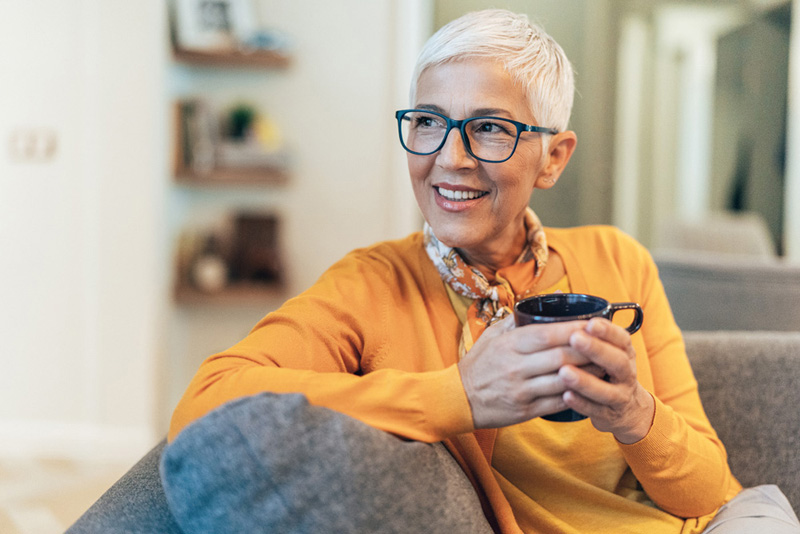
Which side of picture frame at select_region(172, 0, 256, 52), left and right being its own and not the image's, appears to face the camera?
front

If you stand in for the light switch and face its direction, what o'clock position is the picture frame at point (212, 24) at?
The picture frame is roughly at 9 o'clock from the light switch.

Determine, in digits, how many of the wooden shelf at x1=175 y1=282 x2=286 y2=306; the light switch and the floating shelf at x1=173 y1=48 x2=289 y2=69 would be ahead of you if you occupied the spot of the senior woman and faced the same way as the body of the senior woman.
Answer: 0

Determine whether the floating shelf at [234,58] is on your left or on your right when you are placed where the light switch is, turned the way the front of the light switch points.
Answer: on your left

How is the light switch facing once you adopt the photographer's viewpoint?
facing the viewer

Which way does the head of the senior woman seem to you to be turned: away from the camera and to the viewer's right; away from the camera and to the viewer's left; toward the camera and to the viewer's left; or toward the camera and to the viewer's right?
toward the camera and to the viewer's left

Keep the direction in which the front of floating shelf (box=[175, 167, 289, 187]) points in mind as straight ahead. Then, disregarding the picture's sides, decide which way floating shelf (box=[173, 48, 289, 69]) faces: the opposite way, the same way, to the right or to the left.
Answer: the same way

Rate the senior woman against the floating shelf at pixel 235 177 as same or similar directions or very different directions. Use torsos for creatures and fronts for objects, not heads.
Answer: same or similar directions

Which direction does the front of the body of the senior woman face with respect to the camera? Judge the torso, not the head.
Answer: toward the camera

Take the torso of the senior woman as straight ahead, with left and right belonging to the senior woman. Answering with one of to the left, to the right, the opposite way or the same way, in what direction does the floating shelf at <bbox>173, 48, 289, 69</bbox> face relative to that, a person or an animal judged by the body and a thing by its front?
the same way

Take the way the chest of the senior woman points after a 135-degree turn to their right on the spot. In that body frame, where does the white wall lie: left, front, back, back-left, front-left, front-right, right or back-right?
front
